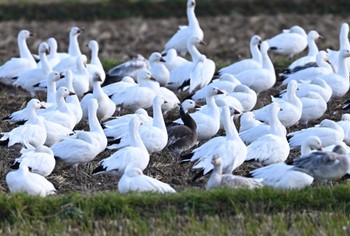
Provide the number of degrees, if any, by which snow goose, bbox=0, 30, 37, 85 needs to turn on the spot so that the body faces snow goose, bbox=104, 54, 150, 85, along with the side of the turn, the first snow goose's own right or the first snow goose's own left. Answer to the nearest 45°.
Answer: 0° — it already faces it

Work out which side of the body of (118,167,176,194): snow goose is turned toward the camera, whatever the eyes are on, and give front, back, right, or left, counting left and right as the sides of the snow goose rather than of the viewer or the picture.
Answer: left

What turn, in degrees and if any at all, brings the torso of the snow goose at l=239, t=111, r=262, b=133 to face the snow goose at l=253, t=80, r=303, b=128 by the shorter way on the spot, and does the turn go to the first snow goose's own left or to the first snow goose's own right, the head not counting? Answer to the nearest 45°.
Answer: approximately 135° to the first snow goose's own right

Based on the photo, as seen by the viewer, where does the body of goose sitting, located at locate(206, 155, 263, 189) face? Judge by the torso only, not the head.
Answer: to the viewer's left

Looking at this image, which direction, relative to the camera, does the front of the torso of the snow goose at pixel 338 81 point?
to the viewer's right

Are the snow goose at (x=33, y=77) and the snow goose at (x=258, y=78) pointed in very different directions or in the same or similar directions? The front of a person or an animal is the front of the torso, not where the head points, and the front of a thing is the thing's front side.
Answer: same or similar directions

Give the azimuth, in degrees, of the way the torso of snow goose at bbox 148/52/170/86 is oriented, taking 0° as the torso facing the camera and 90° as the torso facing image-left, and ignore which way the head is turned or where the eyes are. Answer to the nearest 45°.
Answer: approximately 315°
